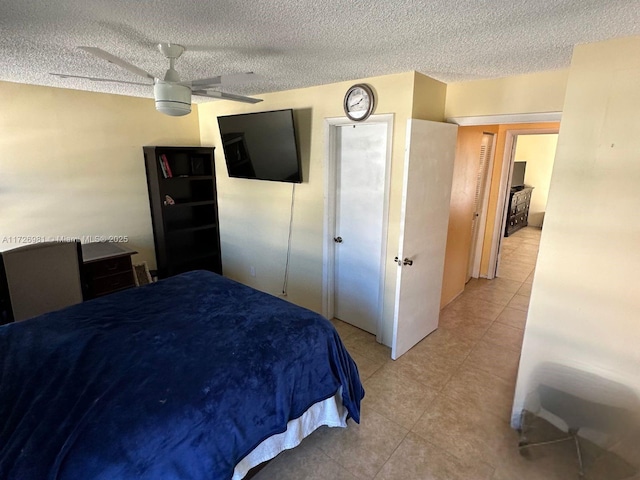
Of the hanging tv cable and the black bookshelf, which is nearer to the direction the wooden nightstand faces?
the hanging tv cable

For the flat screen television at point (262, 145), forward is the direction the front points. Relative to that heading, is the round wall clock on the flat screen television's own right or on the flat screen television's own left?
on the flat screen television's own left

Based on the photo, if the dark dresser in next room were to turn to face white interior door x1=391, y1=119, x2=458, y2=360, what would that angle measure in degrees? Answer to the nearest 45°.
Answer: approximately 45° to its right

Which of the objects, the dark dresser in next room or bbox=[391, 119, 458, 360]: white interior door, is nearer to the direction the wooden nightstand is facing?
the white interior door

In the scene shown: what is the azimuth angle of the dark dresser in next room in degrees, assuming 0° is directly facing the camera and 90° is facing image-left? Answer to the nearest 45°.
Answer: approximately 315°

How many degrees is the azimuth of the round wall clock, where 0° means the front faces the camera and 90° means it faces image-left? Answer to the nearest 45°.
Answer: approximately 45°

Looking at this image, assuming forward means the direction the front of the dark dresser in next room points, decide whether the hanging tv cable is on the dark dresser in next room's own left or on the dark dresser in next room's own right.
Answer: on the dark dresser in next room's own right

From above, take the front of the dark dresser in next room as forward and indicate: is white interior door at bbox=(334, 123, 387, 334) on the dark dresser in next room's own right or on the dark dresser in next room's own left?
on the dark dresser in next room's own right

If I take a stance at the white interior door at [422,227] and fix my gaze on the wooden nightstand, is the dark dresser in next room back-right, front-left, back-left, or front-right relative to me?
back-right

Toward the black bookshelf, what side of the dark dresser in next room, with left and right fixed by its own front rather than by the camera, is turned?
right

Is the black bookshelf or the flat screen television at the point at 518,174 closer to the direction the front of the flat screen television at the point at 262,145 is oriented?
the black bookshelf
